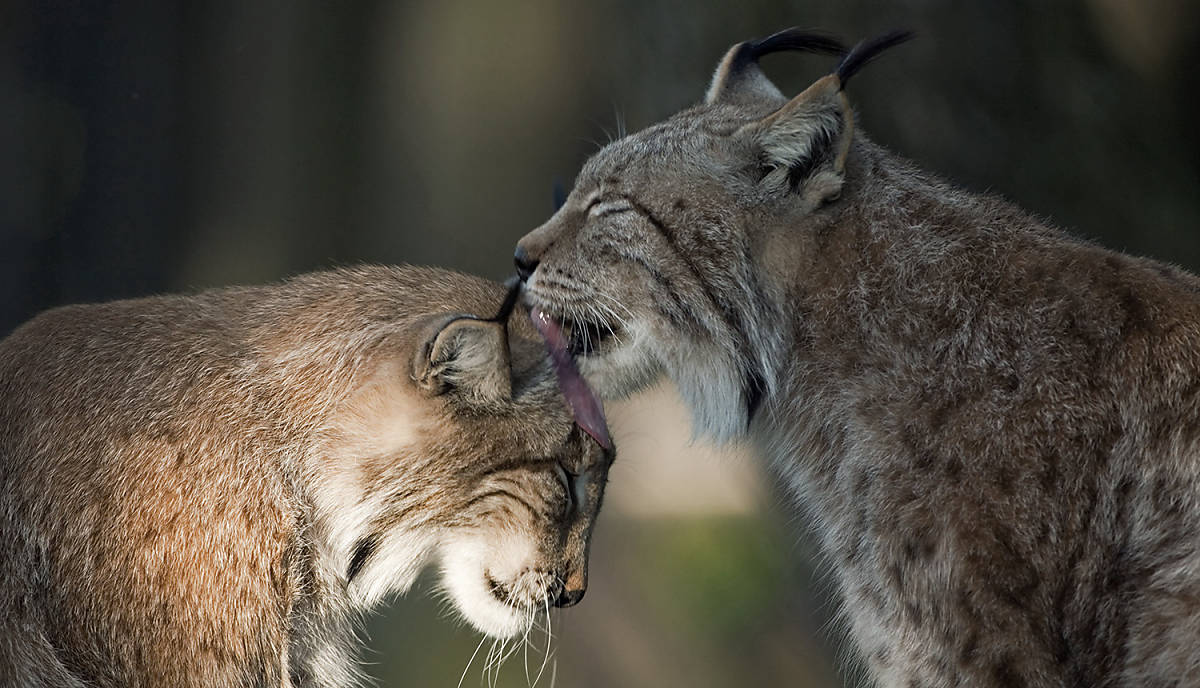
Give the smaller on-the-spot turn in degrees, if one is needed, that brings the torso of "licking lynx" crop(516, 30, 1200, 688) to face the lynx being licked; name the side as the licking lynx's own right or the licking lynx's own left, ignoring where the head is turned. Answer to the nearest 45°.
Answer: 0° — it already faces it

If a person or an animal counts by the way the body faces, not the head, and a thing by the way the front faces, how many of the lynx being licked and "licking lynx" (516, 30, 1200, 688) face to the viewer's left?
1

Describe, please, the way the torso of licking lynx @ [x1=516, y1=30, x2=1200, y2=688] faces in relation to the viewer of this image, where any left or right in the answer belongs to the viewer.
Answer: facing to the left of the viewer

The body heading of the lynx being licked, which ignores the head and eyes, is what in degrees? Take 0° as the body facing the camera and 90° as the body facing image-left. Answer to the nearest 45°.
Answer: approximately 270°

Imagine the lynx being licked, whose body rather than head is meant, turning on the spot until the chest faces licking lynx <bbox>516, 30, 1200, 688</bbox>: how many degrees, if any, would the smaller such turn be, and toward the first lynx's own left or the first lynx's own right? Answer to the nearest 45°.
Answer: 0° — it already faces it
